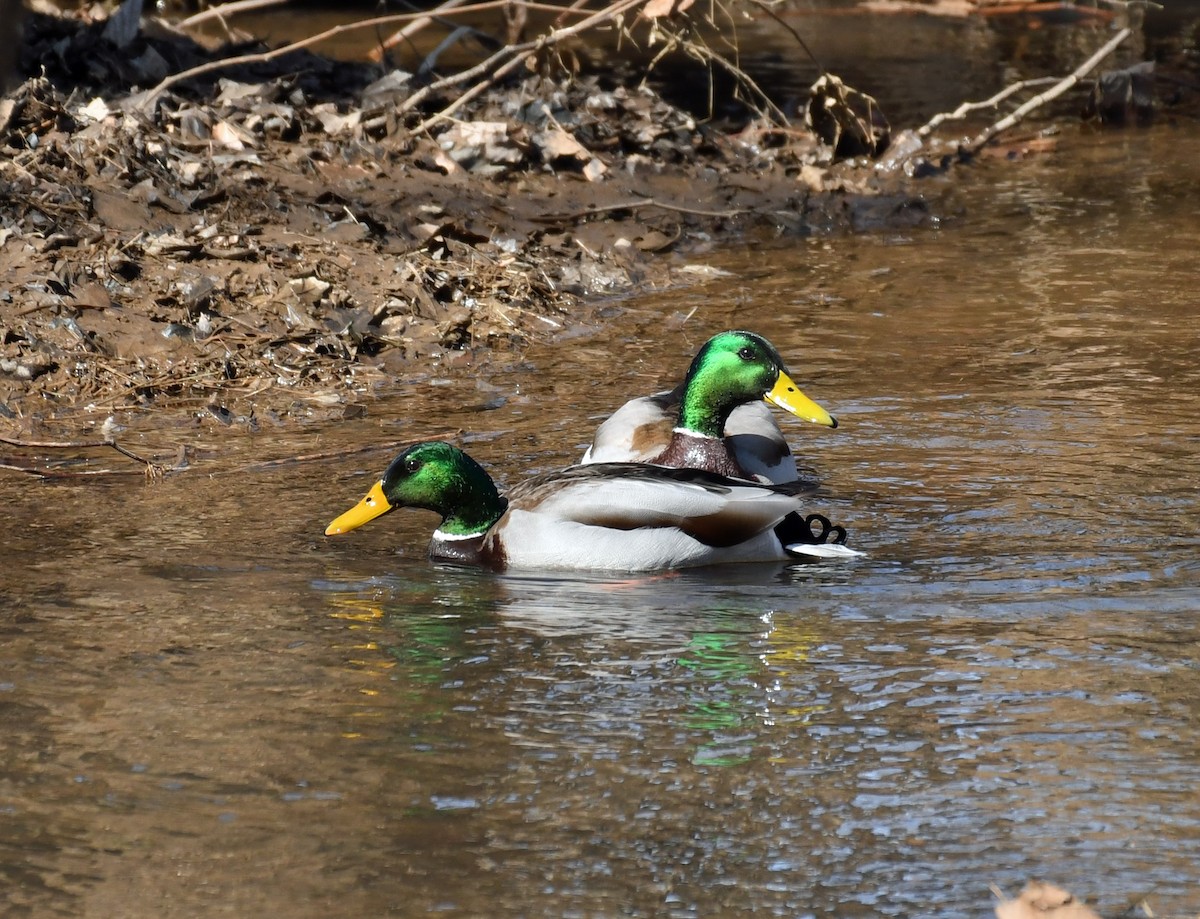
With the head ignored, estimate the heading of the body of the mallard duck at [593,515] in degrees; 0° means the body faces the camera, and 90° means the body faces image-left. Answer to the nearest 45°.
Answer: approximately 90°

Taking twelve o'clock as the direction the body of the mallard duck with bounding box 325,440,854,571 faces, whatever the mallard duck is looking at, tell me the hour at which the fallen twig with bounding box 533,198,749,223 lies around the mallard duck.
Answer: The fallen twig is roughly at 3 o'clock from the mallard duck.

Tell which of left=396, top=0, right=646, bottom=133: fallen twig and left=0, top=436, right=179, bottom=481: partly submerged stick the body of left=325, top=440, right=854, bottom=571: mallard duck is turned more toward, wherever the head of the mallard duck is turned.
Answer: the partly submerged stick

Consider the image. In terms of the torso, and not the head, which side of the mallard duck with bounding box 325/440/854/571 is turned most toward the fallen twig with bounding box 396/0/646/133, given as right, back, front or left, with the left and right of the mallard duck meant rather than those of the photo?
right

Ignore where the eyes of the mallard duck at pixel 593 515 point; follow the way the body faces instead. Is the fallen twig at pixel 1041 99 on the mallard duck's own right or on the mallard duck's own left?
on the mallard duck's own right

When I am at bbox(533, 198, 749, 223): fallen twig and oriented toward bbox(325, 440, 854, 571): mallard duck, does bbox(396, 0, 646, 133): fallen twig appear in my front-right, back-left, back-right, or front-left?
back-right

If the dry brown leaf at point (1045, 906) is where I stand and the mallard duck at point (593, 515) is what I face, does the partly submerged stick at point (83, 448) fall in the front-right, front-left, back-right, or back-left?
front-left

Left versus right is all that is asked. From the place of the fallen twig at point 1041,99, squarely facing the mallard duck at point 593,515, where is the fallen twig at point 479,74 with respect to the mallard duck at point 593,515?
right

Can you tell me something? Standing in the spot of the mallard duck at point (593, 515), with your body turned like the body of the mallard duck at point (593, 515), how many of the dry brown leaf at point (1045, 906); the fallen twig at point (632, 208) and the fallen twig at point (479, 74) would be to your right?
2

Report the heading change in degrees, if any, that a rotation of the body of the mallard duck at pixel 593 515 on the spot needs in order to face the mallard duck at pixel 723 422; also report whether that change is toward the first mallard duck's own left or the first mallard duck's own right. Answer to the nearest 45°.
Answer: approximately 135° to the first mallard duck's own right

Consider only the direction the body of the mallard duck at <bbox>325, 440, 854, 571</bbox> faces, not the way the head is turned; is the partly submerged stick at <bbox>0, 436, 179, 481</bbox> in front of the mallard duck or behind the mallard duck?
in front

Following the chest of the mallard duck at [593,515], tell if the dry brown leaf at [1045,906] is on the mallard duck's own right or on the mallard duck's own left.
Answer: on the mallard duck's own left
